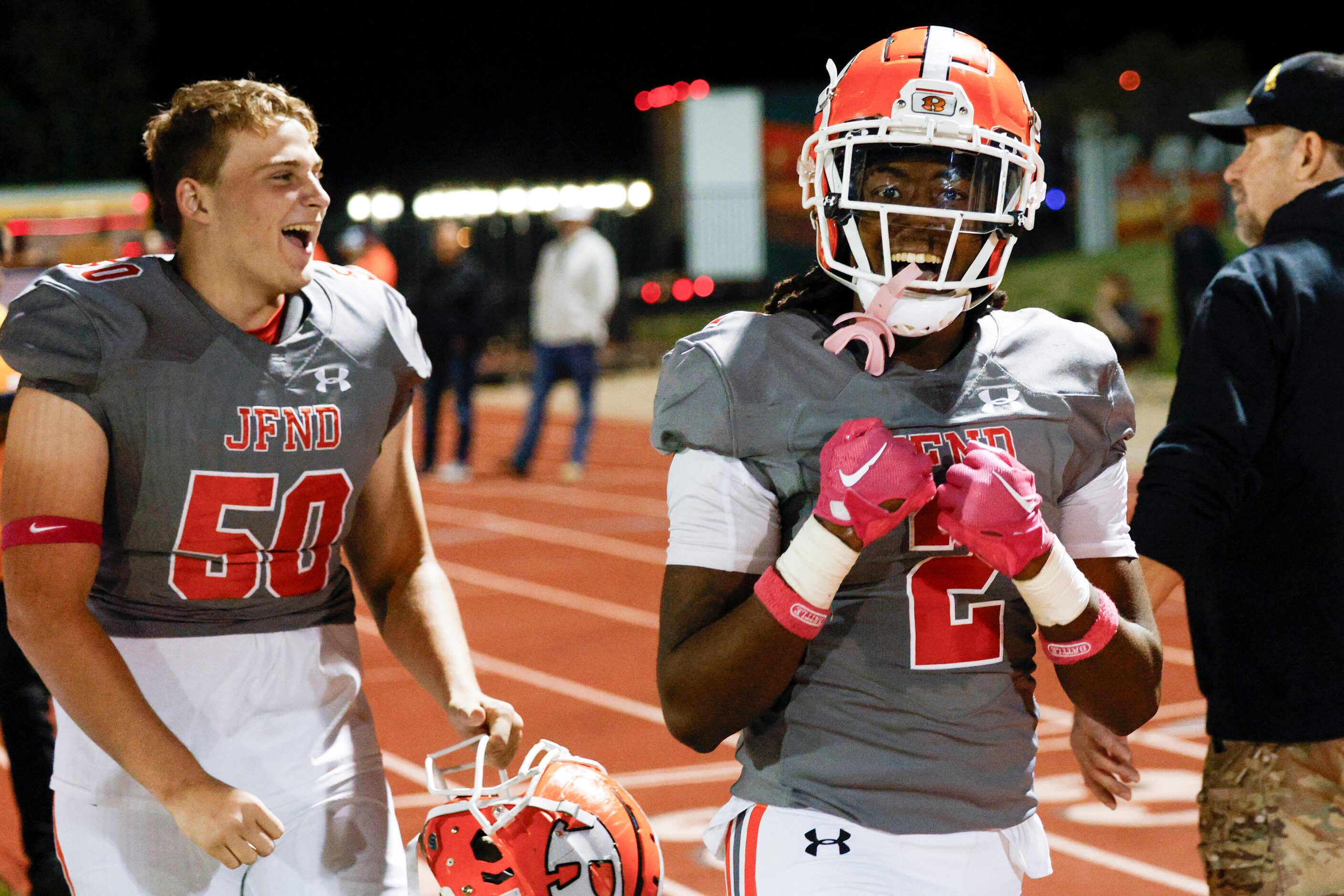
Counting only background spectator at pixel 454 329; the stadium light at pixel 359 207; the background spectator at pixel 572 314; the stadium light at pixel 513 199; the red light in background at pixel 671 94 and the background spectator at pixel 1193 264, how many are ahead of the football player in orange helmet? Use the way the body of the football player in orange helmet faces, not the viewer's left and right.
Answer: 0

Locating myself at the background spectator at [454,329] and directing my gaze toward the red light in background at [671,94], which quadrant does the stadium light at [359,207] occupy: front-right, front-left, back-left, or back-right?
front-left

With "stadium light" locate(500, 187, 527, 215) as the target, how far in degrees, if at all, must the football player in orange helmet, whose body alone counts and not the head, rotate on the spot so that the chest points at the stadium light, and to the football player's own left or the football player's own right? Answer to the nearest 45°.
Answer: approximately 180°

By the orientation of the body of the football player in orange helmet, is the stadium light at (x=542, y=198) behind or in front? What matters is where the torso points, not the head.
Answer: behind

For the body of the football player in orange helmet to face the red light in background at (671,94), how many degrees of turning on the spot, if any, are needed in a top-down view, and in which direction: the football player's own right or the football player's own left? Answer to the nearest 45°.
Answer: approximately 180°

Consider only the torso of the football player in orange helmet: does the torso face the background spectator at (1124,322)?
no

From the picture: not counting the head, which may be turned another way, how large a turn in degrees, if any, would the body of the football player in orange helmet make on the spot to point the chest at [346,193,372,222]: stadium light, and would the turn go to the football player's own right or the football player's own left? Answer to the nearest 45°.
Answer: approximately 180°

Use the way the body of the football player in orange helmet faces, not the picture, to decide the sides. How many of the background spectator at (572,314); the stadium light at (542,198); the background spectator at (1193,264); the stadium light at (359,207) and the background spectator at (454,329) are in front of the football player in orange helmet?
0

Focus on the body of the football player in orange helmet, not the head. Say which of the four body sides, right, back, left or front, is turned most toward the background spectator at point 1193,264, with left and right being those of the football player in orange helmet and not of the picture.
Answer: back

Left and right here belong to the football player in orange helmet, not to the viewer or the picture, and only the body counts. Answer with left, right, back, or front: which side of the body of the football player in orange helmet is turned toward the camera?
front

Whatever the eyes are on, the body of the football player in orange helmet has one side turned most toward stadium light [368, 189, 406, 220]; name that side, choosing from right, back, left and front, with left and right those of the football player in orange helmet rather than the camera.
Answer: back

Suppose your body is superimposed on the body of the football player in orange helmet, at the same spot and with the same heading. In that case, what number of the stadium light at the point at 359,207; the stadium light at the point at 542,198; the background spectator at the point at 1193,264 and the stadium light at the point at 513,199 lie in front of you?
0

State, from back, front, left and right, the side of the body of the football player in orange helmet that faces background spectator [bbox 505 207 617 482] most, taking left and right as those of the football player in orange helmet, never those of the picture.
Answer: back

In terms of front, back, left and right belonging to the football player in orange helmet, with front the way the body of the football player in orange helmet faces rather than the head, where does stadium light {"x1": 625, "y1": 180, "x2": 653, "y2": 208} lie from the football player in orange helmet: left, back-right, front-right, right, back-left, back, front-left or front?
back

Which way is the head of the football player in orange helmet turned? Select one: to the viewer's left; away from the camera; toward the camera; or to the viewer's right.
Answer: toward the camera

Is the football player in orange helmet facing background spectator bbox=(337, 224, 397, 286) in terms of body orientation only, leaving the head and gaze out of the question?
no
